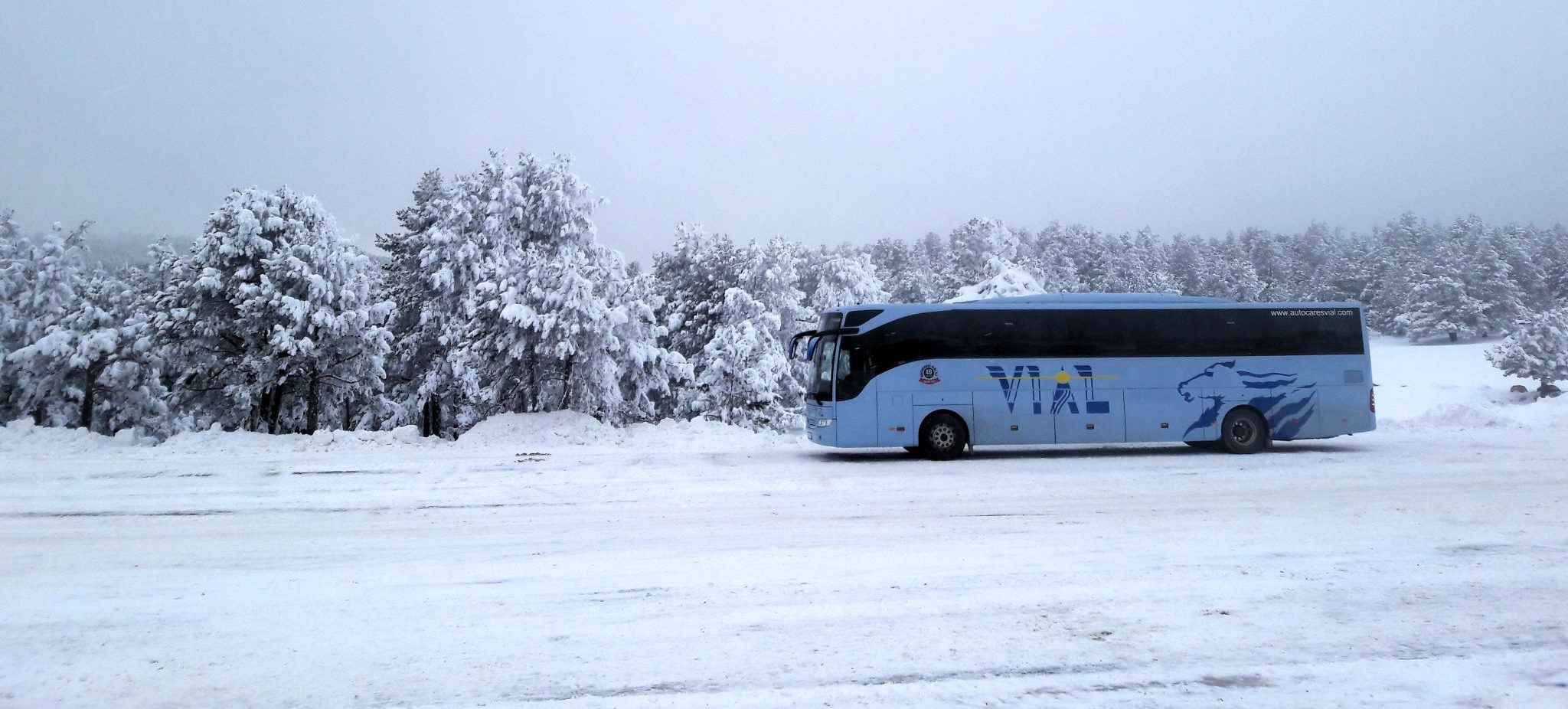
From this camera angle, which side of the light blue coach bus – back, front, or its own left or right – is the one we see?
left

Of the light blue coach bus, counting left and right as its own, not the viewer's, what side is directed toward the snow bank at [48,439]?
front

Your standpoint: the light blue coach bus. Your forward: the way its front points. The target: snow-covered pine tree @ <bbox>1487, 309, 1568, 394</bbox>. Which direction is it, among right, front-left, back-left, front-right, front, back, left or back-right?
back-right

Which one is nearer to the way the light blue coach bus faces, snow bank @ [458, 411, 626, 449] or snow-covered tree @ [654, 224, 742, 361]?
the snow bank

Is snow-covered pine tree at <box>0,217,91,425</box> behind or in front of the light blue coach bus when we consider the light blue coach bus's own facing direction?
in front

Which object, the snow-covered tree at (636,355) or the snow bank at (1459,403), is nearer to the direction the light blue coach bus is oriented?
the snow-covered tree

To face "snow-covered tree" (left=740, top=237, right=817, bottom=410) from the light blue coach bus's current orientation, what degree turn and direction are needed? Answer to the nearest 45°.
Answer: approximately 45° to its right

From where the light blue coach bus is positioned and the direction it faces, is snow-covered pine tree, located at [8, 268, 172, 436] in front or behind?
in front

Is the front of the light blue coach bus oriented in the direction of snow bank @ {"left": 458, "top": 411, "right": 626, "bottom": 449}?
yes

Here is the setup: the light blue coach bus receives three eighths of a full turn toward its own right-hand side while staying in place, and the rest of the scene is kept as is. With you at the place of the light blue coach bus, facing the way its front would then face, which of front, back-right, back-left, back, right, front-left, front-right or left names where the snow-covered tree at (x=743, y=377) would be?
left

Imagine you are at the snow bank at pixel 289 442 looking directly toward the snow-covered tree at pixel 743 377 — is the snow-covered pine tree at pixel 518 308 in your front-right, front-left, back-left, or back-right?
front-left

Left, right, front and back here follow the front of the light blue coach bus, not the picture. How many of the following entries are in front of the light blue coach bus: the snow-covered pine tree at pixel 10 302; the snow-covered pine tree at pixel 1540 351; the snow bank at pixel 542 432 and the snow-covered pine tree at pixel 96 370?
3

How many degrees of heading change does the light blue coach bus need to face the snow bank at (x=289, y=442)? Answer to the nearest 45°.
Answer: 0° — it already faces it

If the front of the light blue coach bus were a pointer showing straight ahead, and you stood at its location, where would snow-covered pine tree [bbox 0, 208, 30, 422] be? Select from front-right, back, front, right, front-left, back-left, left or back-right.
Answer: front

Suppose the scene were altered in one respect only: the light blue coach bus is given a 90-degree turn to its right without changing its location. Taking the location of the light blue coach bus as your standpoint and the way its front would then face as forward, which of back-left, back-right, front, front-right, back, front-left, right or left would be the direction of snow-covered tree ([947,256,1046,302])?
front
